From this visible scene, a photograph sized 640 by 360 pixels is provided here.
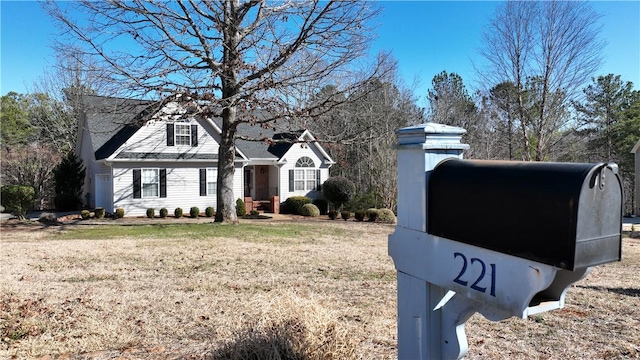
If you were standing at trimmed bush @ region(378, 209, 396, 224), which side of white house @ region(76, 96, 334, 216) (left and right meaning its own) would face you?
left

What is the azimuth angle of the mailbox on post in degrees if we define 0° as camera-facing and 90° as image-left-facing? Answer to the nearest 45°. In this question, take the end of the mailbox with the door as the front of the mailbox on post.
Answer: approximately 315°

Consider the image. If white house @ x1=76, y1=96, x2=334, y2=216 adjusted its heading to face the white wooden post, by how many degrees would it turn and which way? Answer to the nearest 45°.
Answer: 0° — it already faces it

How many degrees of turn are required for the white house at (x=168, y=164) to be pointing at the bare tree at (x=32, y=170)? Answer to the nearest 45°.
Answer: approximately 135° to its right

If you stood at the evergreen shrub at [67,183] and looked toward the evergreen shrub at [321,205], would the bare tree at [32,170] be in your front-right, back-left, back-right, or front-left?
back-left

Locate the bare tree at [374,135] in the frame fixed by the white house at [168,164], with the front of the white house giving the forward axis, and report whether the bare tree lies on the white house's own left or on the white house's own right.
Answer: on the white house's own left

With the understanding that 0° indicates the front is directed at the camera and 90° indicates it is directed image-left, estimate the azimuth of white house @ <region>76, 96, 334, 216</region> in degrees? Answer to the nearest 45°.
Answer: approximately 0°

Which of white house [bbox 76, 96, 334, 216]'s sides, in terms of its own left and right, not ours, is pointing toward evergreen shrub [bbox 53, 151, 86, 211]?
right

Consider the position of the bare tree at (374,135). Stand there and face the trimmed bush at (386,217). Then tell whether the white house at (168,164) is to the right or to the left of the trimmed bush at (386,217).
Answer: right

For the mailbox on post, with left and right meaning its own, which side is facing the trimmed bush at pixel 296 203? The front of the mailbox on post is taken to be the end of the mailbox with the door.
back

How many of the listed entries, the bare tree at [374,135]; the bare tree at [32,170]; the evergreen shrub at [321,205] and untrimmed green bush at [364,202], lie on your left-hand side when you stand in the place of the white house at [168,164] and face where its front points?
3
